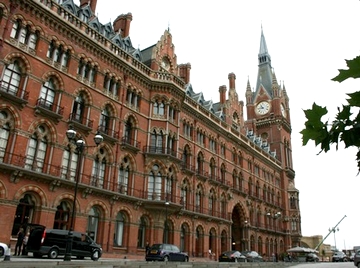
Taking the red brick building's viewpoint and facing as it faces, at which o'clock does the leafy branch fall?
The leafy branch is roughly at 1 o'clock from the red brick building.

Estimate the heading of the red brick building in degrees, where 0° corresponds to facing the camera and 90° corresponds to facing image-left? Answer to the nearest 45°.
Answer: approximately 315°

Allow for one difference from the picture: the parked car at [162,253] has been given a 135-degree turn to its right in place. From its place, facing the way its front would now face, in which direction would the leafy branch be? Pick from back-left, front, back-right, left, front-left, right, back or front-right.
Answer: front

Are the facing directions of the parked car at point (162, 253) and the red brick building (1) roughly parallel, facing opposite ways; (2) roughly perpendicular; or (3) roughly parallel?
roughly perpendicular

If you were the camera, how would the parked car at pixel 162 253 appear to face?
facing away from the viewer and to the right of the viewer
